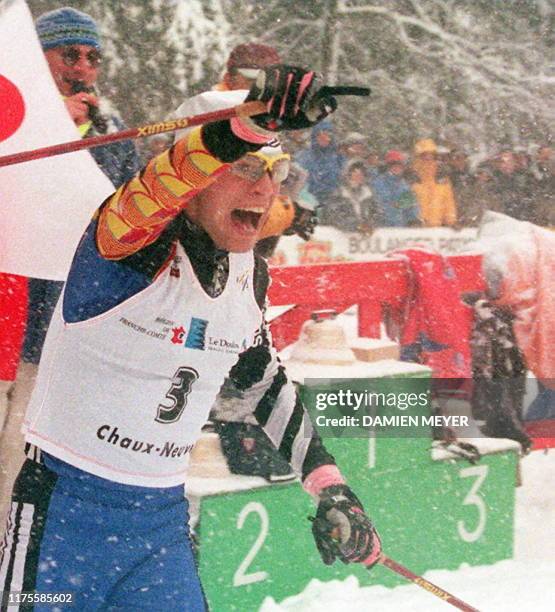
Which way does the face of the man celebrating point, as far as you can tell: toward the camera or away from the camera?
toward the camera

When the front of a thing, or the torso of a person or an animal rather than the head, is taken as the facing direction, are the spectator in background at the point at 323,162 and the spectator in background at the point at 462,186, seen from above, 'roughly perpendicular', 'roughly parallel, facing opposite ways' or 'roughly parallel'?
roughly parallel

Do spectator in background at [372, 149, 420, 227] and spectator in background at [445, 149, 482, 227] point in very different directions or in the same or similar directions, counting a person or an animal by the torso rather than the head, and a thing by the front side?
same or similar directions

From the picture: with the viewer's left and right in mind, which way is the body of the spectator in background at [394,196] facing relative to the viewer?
facing the viewer

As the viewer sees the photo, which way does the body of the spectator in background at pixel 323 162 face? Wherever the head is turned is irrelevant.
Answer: toward the camera

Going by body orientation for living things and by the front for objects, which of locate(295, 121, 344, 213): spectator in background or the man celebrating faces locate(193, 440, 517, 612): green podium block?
the spectator in background

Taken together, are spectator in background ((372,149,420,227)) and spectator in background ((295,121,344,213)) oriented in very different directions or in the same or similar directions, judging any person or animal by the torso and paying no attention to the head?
same or similar directions

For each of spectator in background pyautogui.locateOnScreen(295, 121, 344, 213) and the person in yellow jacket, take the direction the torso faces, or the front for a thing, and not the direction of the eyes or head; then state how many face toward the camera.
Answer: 2

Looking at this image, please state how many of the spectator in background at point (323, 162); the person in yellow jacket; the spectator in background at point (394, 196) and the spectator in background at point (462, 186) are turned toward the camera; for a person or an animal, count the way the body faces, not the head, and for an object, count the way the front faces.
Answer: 4

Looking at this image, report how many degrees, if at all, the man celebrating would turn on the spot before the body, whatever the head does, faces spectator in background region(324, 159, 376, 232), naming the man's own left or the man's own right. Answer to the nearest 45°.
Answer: approximately 135° to the man's own left

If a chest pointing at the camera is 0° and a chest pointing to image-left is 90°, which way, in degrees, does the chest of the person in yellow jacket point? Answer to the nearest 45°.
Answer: approximately 0°

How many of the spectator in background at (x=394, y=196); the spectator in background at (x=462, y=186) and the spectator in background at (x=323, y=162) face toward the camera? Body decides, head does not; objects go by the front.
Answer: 3

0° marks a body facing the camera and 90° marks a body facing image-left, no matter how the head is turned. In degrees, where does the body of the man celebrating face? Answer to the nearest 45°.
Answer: approximately 315°

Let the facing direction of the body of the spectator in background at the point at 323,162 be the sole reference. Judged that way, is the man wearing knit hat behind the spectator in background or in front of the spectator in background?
in front
